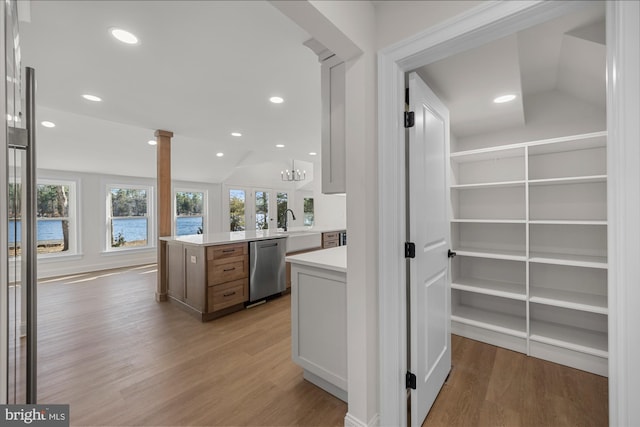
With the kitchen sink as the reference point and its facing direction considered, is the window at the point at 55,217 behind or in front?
behind

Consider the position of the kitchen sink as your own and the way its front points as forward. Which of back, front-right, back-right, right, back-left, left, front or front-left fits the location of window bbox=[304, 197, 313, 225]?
back-left

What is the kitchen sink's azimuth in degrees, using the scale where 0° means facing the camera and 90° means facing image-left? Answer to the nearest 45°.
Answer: approximately 315°

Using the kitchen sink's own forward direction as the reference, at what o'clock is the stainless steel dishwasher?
The stainless steel dishwasher is roughly at 3 o'clock from the kitchen sink.

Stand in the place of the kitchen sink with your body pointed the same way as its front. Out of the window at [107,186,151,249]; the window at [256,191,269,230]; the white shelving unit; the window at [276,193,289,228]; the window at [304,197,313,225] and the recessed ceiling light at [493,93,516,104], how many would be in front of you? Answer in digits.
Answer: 2

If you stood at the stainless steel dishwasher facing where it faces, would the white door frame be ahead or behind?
ahead

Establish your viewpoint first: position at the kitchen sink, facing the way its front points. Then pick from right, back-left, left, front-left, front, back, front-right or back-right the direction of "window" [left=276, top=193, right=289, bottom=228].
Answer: back-left

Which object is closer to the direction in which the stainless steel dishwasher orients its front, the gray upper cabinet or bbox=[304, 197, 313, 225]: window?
the gray upper cabinet

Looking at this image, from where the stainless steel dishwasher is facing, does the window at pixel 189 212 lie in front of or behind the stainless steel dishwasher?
behind

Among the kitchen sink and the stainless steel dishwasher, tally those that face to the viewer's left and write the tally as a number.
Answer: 0

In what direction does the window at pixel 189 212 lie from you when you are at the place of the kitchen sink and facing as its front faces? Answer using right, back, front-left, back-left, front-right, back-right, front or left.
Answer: back

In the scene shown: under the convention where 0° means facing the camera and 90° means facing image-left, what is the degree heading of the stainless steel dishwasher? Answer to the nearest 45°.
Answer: approximately 315°

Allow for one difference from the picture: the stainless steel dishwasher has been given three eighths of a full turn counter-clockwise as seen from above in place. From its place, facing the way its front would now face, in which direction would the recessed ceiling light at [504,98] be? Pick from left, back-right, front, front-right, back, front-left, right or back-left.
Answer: back-right
